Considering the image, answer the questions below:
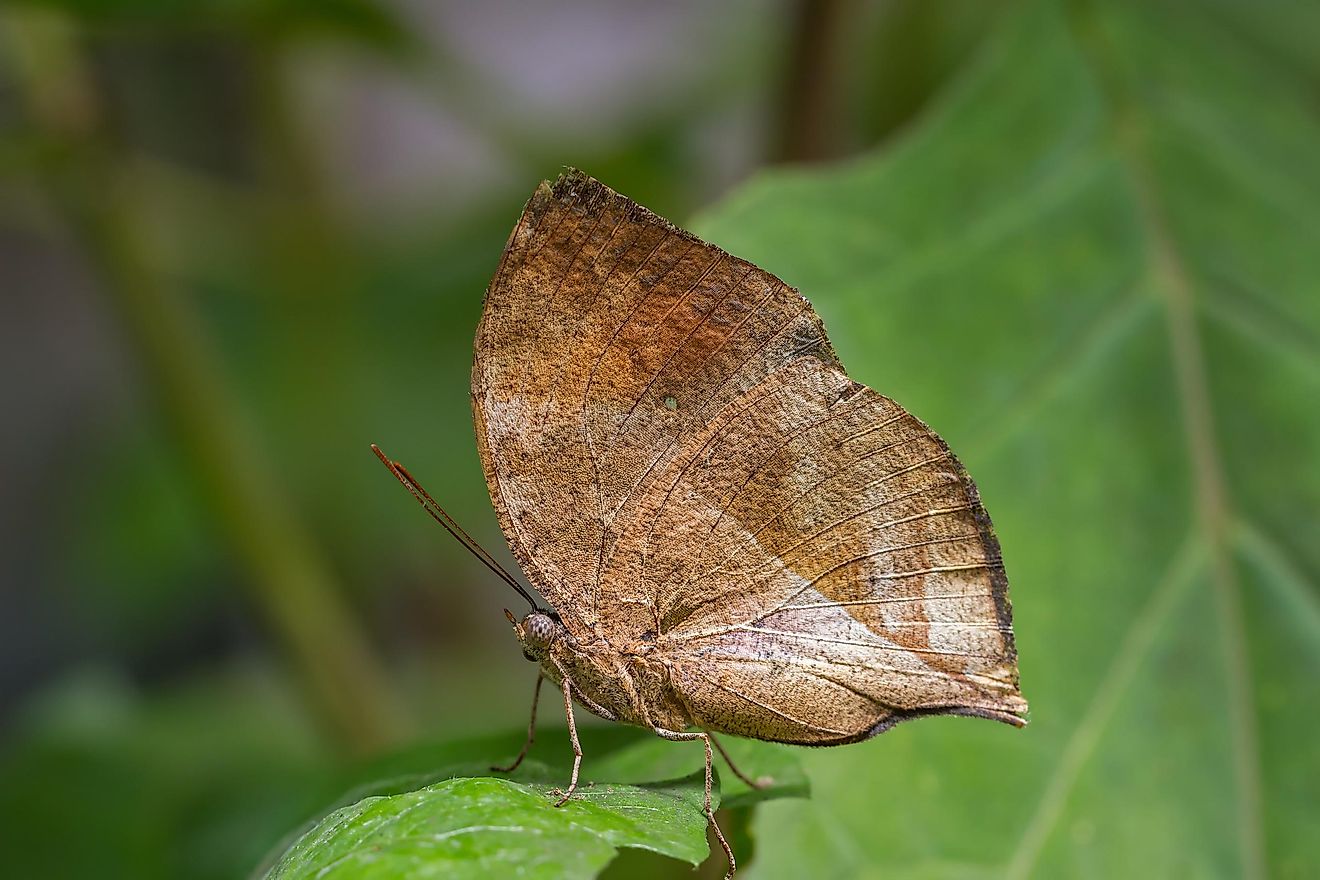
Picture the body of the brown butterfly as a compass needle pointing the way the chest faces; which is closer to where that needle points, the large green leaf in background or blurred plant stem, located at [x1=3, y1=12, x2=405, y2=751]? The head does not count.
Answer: the blurred plant stem

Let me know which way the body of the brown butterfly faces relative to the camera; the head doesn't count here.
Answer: to the viewer's left

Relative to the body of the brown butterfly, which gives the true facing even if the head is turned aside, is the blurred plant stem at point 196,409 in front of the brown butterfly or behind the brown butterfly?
in front
